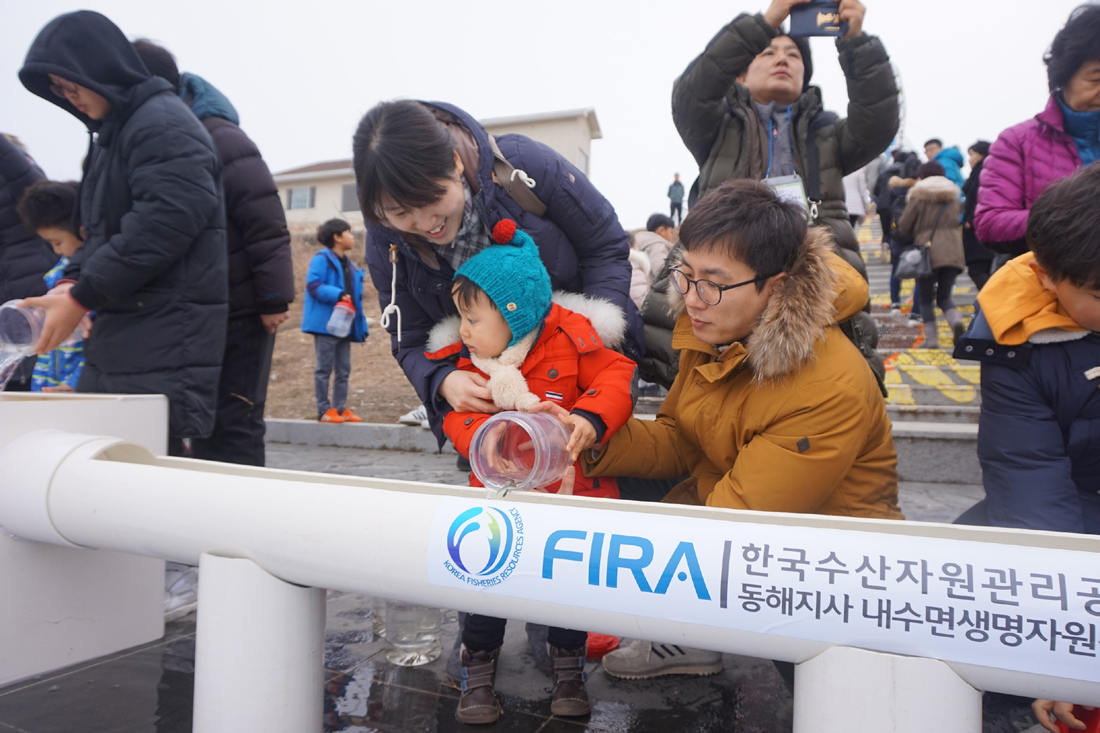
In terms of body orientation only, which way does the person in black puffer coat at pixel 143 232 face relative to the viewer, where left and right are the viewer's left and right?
facing to the left of the viewer

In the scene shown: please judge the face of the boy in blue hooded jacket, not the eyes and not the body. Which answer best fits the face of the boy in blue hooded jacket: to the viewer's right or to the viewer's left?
to the viewer's right

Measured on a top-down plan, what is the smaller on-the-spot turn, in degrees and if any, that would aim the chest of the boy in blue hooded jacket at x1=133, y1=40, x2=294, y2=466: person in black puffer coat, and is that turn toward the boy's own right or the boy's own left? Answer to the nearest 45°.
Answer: approximately 45° to the boy's own right

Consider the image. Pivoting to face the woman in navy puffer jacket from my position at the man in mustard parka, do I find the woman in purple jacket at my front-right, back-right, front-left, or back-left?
back-right

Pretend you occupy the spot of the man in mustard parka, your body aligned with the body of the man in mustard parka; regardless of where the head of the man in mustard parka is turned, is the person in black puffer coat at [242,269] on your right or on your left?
on your right

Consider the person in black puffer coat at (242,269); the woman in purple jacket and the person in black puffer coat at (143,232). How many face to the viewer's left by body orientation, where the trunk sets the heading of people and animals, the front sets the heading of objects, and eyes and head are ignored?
2

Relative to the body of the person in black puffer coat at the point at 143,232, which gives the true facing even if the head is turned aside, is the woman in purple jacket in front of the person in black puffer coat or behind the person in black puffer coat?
behind

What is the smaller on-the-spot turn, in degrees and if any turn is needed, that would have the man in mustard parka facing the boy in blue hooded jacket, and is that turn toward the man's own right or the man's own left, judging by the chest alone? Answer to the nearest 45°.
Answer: approximately 90° to the man's own right

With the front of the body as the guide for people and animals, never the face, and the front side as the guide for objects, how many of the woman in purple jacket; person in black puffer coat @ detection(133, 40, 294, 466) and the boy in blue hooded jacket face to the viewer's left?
1

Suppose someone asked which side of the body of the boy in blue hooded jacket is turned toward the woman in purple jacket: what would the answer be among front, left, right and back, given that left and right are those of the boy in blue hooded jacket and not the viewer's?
front
